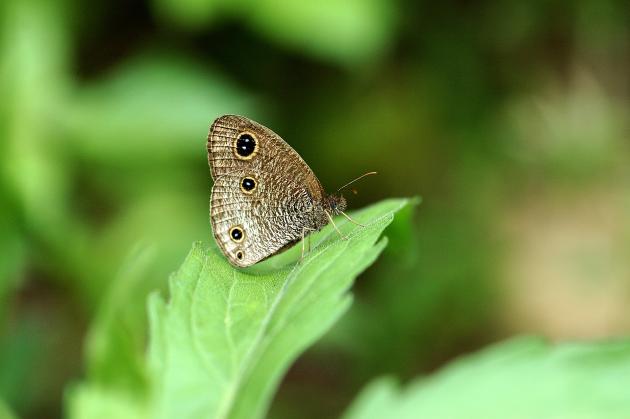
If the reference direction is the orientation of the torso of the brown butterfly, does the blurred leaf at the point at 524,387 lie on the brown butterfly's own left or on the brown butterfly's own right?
on the brown butterfly's own right

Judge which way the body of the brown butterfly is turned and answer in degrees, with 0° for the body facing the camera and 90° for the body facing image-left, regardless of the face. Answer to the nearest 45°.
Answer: approximately 270°

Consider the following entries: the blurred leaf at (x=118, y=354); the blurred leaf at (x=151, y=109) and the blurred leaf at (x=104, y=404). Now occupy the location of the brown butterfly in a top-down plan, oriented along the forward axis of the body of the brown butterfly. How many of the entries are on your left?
1

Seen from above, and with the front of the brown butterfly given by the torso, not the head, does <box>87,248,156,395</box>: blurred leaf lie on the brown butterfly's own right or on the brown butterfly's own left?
on the brown butterfly's own right

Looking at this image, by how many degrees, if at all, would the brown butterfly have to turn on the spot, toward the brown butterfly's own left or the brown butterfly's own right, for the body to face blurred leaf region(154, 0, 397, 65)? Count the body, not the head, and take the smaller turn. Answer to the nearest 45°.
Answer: approximately 90° to the brown butterfly's own left

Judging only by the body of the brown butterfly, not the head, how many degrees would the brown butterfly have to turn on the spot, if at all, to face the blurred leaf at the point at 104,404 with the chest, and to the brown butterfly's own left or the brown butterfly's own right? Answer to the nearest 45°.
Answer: approximately 135° to the brown butterfly's own right
